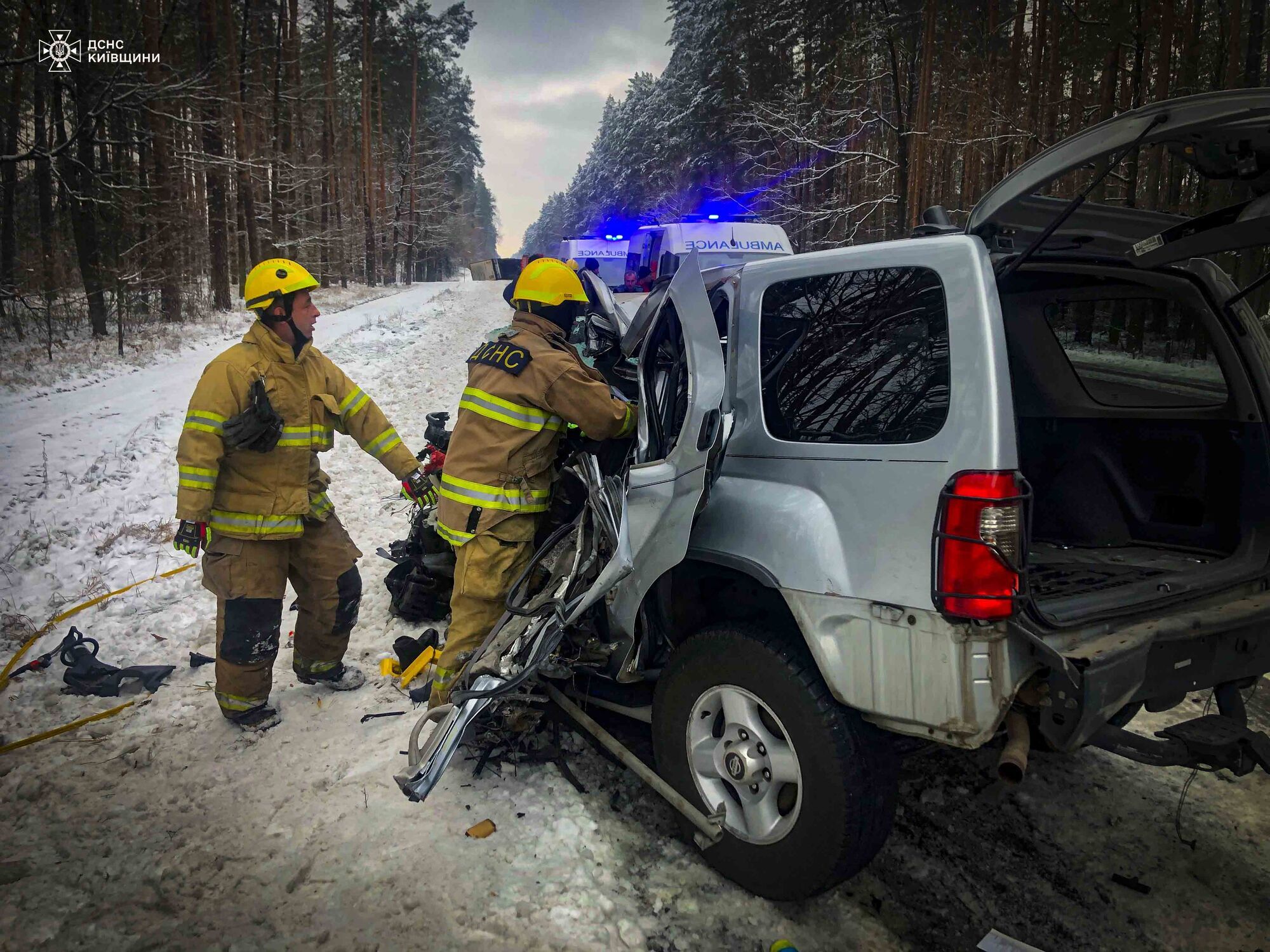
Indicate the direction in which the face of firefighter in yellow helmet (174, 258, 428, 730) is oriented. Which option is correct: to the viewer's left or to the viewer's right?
to the viewer's right

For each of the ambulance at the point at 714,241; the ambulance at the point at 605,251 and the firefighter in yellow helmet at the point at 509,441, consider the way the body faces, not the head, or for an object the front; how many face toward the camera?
2

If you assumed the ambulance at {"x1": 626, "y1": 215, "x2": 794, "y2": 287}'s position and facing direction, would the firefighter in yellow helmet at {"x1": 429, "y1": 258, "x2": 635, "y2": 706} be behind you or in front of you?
in front

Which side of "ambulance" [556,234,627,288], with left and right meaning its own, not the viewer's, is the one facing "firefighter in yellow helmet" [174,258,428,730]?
front

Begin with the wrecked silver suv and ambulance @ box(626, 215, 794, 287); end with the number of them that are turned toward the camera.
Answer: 1

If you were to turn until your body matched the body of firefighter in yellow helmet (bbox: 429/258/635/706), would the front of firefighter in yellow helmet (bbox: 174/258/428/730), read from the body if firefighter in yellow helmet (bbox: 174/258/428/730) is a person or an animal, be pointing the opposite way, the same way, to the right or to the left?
to the right

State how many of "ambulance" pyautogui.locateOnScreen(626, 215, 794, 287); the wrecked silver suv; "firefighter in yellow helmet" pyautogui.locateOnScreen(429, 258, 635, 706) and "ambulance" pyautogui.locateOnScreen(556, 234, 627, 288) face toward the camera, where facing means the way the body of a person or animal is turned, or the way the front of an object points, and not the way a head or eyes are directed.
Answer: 2

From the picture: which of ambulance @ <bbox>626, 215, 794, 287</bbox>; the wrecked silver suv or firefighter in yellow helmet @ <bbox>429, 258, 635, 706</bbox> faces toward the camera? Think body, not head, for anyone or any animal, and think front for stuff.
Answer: the ambulance

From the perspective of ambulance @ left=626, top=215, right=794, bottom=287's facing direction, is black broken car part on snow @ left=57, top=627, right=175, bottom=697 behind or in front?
in front

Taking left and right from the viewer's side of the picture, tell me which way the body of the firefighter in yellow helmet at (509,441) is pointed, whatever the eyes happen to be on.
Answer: facing away from the viewer and to the right of the viewer

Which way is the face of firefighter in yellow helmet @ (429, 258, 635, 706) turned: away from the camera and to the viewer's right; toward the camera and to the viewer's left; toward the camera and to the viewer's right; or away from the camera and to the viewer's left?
away from the camera and to the viewer's right
